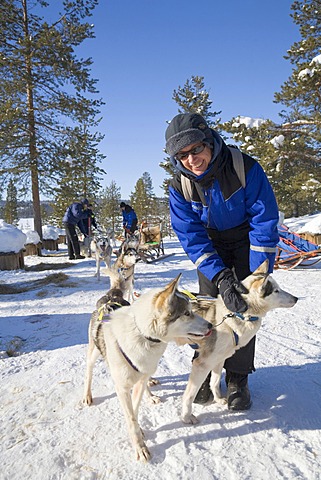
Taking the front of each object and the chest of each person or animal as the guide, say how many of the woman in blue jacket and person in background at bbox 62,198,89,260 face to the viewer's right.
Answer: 1

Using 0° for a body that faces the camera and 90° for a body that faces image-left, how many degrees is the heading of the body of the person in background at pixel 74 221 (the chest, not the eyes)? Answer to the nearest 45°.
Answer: approximately 270°

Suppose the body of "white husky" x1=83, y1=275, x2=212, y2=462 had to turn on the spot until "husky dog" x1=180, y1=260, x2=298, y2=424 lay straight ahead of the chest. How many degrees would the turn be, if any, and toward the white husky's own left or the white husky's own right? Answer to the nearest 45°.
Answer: approximately 45° to the white husky's own left

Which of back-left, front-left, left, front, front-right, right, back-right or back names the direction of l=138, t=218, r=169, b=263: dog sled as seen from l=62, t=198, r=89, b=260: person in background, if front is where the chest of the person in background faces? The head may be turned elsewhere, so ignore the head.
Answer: front

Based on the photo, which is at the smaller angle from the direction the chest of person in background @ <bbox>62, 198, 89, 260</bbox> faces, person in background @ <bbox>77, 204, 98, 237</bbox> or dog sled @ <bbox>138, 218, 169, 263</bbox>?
the dog sled

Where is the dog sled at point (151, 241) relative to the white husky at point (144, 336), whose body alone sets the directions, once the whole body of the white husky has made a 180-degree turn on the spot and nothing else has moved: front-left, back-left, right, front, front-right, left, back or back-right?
front-right

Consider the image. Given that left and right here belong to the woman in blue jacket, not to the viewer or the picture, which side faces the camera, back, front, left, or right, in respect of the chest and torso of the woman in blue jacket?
front

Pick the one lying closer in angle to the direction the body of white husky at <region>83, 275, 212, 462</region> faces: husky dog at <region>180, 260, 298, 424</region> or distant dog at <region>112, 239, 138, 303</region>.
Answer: the husky dog
